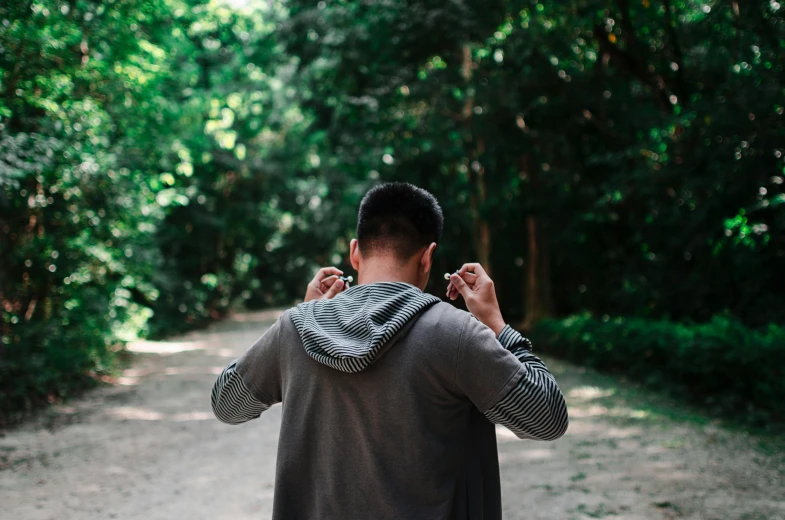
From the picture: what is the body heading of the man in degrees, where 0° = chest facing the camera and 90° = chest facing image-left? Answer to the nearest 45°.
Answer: approximately 180°

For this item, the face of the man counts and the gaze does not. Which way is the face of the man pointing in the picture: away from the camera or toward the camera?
away from the camera
